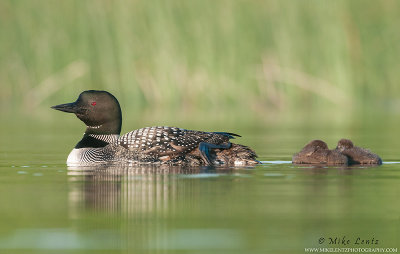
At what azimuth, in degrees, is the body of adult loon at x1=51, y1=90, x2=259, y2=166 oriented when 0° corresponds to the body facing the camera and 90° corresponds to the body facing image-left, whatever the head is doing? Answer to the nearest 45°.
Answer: approximately 90°
